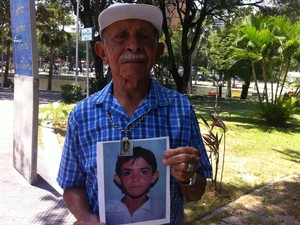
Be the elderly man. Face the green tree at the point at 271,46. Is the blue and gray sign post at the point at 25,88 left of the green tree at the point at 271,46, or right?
left

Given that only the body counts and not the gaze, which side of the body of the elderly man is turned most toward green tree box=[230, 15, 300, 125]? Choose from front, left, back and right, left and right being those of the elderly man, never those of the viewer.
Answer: back

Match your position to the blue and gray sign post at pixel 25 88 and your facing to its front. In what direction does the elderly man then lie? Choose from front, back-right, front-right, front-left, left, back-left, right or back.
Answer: front-left

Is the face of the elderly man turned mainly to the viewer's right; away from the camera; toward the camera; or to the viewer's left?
toward the camera

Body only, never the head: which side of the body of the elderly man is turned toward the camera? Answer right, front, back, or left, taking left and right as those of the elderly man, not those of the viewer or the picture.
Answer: front

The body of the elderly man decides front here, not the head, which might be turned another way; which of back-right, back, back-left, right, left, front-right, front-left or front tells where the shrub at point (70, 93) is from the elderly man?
back

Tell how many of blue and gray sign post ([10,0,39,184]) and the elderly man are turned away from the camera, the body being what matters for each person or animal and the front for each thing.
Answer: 0

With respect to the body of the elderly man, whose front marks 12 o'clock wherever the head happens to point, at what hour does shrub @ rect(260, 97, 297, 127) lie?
The shrub is roughly at 7 o'clock from the elderly man.

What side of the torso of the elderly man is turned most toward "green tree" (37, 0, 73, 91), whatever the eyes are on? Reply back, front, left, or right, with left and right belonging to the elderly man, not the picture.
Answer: back

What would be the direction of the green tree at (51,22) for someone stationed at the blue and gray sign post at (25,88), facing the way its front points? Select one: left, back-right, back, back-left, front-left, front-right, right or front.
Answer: back-right

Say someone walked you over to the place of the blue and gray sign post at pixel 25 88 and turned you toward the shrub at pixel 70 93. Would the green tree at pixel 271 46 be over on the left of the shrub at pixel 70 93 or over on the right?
right
